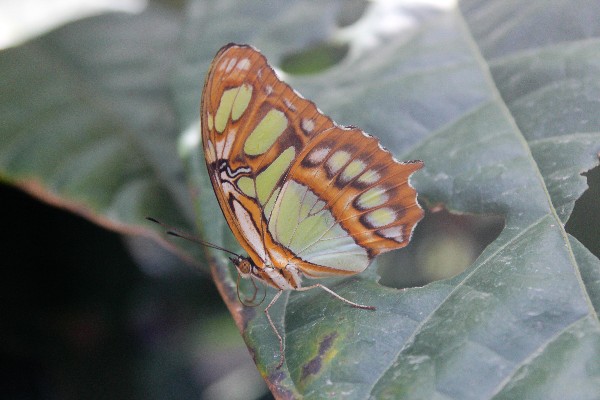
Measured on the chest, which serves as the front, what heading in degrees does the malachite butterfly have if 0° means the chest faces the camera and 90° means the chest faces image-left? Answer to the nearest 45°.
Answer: approximately 90°
